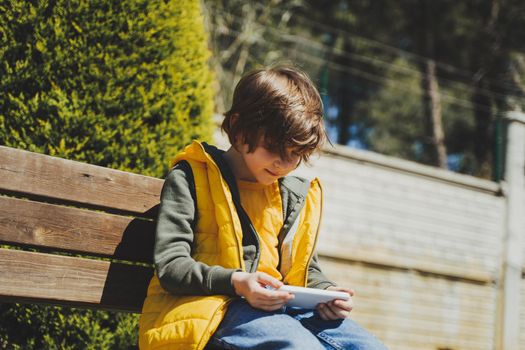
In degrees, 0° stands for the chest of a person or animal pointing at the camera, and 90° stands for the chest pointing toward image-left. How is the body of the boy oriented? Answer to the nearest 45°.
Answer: approximately 315°

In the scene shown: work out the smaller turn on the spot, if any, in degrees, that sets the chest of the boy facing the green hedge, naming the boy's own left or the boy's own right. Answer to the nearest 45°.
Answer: approximately 180°

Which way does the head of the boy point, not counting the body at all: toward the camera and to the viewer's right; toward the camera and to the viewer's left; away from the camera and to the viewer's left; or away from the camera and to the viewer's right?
toward the camera and to the viewer's right

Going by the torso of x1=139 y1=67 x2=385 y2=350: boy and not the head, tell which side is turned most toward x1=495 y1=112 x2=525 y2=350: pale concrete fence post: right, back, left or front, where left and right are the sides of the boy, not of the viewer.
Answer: left

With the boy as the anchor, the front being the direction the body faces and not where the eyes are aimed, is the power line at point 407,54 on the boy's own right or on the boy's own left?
on the boy's own left
